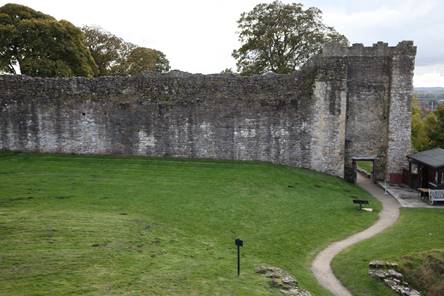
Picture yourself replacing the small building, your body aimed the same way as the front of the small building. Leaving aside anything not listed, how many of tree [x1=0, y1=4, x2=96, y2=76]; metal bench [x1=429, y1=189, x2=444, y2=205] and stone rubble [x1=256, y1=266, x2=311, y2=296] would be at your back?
0

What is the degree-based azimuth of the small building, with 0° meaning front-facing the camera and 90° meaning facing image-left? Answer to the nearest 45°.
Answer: approximately 45°

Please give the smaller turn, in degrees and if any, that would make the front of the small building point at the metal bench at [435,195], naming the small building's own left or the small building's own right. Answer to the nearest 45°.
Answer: approximately 45° to the small building's own left

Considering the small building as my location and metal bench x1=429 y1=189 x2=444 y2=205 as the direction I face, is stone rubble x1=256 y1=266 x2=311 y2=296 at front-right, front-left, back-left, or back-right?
front-right

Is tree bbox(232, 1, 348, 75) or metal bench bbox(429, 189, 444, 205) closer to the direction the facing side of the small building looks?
the metal bench

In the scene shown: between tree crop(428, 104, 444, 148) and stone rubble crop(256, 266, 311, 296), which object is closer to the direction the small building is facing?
the stone rubble

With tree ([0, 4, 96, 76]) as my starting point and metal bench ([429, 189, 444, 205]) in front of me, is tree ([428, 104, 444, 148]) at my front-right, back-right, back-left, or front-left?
front-left

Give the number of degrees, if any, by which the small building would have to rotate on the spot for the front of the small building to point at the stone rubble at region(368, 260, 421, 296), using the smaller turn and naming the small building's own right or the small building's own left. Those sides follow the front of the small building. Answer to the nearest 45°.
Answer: approximately 45° to the small building's own left

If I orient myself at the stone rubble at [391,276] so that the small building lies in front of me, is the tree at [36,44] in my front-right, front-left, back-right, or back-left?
front-left

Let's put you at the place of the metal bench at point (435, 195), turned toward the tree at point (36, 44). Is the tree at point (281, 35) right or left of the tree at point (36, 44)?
right

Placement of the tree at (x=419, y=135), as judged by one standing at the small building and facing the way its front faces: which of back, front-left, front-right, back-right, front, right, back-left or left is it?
back-right

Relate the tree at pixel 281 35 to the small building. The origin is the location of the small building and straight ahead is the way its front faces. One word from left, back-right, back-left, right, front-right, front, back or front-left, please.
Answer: right

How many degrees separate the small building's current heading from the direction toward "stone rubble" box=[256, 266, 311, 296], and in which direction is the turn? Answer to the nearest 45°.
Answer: approximately 45° to its left

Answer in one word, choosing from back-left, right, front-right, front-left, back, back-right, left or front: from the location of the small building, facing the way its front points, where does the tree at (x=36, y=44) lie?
front-right

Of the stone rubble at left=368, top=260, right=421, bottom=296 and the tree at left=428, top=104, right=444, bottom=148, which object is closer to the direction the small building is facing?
the stone rubble

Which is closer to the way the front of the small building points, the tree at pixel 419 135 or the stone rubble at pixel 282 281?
the stone rubble

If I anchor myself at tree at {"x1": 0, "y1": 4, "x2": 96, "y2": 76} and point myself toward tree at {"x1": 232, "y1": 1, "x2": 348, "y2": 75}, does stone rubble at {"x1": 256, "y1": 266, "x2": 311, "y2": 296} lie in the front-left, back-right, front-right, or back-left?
front-right

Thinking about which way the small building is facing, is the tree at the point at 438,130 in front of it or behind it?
behind

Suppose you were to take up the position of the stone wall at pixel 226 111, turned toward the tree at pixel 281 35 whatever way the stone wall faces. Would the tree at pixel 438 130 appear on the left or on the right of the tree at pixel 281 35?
right

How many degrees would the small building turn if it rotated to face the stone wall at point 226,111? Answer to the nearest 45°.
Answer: approximately 45° to its right
